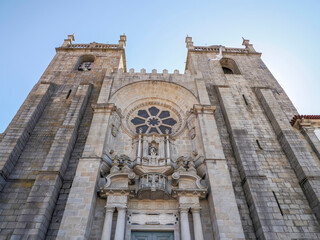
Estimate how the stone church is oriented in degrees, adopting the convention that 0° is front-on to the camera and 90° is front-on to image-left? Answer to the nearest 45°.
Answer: approximately 0°
